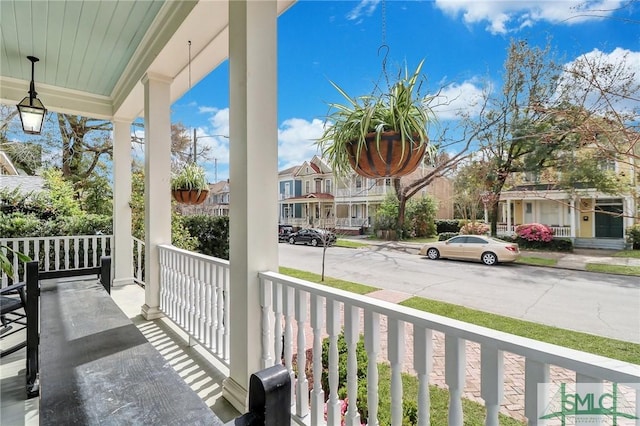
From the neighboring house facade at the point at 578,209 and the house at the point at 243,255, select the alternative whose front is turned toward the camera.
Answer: the neighboring house facade

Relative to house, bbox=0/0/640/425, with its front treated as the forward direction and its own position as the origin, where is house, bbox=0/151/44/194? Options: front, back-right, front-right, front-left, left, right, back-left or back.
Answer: left

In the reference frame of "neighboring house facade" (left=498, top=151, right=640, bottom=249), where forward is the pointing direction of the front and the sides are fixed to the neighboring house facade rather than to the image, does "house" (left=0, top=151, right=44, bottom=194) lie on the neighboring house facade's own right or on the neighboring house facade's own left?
on the neighboring house facade's own right

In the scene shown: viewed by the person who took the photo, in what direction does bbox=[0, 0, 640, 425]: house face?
facing away from the viewer and to the right of the viewer

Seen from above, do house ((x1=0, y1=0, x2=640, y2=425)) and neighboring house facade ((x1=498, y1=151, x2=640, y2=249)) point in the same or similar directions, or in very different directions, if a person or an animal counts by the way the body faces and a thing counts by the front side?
very different directions

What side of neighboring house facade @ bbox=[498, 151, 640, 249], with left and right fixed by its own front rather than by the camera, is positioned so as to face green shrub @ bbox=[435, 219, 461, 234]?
right

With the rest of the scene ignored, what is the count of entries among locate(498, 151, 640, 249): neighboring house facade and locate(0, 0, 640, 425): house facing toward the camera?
1

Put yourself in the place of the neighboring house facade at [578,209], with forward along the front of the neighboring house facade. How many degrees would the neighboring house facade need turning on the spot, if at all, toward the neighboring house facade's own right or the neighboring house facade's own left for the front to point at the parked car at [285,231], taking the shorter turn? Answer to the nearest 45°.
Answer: approximately 90° to the neighboring house facade's own right

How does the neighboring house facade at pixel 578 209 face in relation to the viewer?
toward the camera
